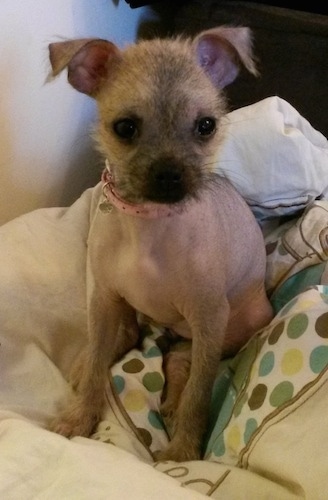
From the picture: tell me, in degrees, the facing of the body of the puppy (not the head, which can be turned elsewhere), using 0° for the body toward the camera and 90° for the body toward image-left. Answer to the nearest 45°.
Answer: approximately 45°
